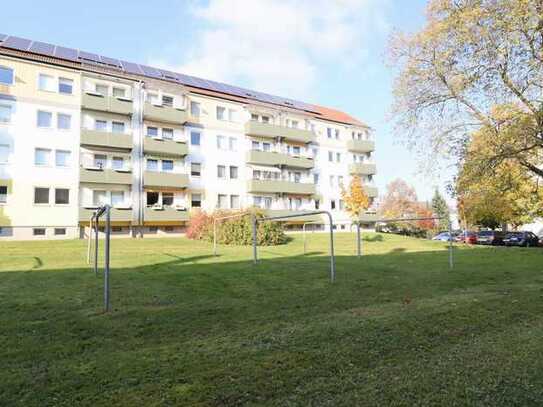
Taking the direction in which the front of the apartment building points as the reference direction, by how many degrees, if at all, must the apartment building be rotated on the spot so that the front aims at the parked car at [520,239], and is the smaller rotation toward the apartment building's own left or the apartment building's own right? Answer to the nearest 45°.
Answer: approximately 45° to the apartment building's own left

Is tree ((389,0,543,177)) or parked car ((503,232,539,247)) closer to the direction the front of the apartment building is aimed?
the tree

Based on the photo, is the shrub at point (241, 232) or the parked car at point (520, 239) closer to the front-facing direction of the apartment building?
the shrub

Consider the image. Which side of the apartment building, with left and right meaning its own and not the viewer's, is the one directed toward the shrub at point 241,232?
front

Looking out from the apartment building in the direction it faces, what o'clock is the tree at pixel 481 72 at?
The tree is roughly at 12 o'clock from the apartment building.

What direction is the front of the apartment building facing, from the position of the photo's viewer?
facing the viewer and to the right of the viewer
